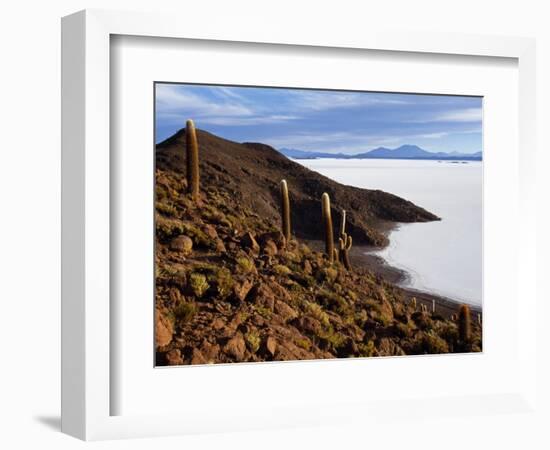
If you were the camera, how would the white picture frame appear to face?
facing the viewer and to the right of the viewer
